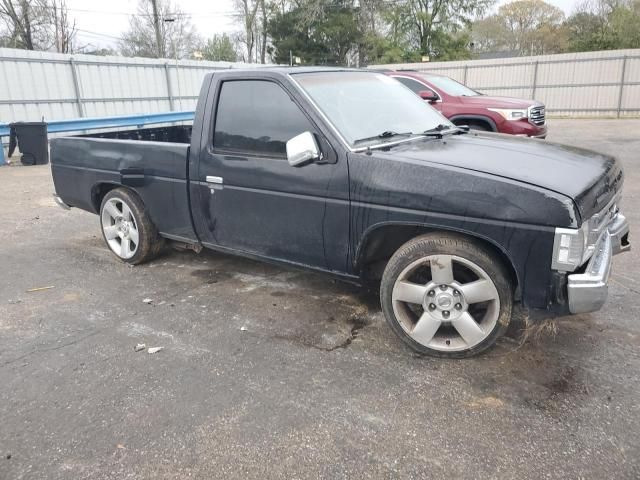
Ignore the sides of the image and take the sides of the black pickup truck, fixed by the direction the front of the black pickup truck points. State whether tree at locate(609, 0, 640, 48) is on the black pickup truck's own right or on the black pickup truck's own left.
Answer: on the black pickup truck's own left

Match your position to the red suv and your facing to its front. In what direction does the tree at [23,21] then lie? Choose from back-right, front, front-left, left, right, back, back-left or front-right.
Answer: back

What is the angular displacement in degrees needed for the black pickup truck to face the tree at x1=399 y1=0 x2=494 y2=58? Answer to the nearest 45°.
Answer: approximately 135° to its left

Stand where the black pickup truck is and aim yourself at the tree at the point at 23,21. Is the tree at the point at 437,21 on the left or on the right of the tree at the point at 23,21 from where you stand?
right

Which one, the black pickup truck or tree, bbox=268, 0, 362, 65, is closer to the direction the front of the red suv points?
the black pickup truck

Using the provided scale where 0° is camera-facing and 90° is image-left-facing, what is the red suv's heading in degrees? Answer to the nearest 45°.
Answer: approximately 315°

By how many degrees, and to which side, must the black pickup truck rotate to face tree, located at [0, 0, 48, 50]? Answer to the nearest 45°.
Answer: approximately 180°

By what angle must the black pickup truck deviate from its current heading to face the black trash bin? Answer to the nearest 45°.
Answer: approximately 180°

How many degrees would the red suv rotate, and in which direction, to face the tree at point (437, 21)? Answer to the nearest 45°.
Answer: approximately 135° to its left

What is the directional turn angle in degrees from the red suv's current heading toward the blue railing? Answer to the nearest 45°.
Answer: approximately 135° to its right

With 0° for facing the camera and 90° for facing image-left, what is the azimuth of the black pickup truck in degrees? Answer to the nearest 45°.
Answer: approximately 315°
